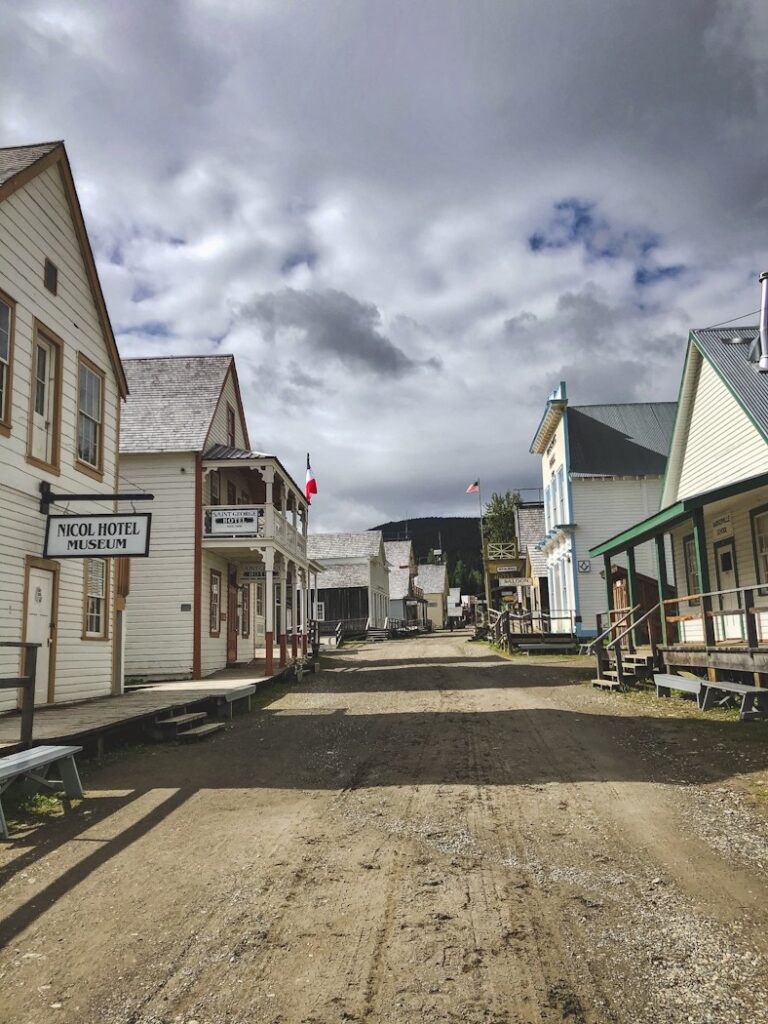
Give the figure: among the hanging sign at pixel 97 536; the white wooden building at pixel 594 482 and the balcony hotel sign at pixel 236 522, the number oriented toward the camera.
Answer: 2

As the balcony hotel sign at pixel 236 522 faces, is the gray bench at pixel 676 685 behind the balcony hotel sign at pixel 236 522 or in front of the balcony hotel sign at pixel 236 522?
in front

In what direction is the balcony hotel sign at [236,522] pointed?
toward the camera

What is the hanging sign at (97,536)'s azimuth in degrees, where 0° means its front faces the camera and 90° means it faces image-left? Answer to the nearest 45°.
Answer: approximately 0°

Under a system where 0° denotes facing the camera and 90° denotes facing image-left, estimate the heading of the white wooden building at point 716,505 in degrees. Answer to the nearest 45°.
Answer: approximately 45°

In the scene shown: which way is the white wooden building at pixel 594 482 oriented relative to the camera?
to the viewer's left

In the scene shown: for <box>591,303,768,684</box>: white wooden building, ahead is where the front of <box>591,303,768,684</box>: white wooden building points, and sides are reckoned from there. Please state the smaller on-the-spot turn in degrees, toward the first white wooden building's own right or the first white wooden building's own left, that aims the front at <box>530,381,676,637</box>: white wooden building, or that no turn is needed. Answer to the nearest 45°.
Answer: approximately 135° to the first white wooden building's own right

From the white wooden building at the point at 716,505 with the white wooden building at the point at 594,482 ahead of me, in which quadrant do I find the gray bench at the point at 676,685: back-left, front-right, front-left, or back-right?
back-left

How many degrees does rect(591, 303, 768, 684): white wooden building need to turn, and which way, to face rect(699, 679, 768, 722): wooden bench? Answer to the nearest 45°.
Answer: approximately 45° to its left

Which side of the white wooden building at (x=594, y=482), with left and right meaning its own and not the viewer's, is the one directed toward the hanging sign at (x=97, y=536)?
left

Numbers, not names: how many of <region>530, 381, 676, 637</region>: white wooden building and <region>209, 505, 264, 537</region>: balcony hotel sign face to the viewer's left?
1

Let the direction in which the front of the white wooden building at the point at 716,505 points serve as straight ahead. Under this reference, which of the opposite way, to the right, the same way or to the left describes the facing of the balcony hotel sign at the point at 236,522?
to the left

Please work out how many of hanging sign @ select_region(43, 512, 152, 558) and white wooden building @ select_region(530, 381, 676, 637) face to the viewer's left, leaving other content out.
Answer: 1

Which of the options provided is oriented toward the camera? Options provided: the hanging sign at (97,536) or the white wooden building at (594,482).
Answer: the hanging sign

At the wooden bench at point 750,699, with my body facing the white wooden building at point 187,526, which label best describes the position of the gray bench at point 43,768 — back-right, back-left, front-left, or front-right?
front-left

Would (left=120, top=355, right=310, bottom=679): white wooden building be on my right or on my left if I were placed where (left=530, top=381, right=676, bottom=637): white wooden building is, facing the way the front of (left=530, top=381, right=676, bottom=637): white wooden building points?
on my left

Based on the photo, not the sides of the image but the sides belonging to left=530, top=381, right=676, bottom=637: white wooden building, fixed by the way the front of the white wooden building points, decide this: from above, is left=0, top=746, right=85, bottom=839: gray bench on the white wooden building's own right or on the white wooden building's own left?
on the white wooden building's own left

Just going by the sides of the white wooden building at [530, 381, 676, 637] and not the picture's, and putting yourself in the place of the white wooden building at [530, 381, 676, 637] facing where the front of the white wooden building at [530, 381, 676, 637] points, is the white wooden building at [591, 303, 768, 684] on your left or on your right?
on your left
